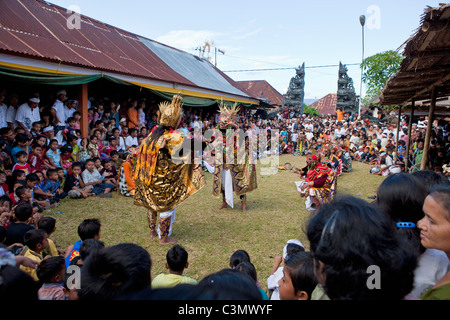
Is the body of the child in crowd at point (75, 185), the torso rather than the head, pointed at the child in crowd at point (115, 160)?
no

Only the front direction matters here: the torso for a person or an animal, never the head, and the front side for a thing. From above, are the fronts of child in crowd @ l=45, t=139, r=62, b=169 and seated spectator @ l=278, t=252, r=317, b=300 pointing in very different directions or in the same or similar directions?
very different directions

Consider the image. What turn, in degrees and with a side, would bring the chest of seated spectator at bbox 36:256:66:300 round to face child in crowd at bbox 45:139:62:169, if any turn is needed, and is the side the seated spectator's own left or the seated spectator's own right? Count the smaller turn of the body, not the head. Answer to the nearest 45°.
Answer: approximately 45° to the seated spectator's own left

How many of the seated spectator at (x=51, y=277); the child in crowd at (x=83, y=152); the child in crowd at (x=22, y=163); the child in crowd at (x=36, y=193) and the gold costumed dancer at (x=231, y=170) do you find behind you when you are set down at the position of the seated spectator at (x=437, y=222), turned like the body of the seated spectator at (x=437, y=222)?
0

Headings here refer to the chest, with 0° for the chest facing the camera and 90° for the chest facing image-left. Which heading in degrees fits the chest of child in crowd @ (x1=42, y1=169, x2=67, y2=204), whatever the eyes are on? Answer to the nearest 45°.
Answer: approximately 315°

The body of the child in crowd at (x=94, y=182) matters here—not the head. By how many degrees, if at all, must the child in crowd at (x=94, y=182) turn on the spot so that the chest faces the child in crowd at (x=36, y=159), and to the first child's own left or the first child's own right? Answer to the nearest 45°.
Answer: approximately 135° to the first child's own right

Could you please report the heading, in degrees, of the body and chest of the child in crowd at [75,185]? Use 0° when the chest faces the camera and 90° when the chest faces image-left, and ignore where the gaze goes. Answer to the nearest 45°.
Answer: approximately 315°

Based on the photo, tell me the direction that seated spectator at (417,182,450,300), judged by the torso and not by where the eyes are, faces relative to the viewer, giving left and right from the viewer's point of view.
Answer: facing to the left of the viewer

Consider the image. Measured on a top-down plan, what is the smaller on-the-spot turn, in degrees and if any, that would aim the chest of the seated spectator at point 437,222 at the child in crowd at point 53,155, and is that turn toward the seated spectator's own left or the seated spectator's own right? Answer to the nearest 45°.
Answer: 0° — they already face them
